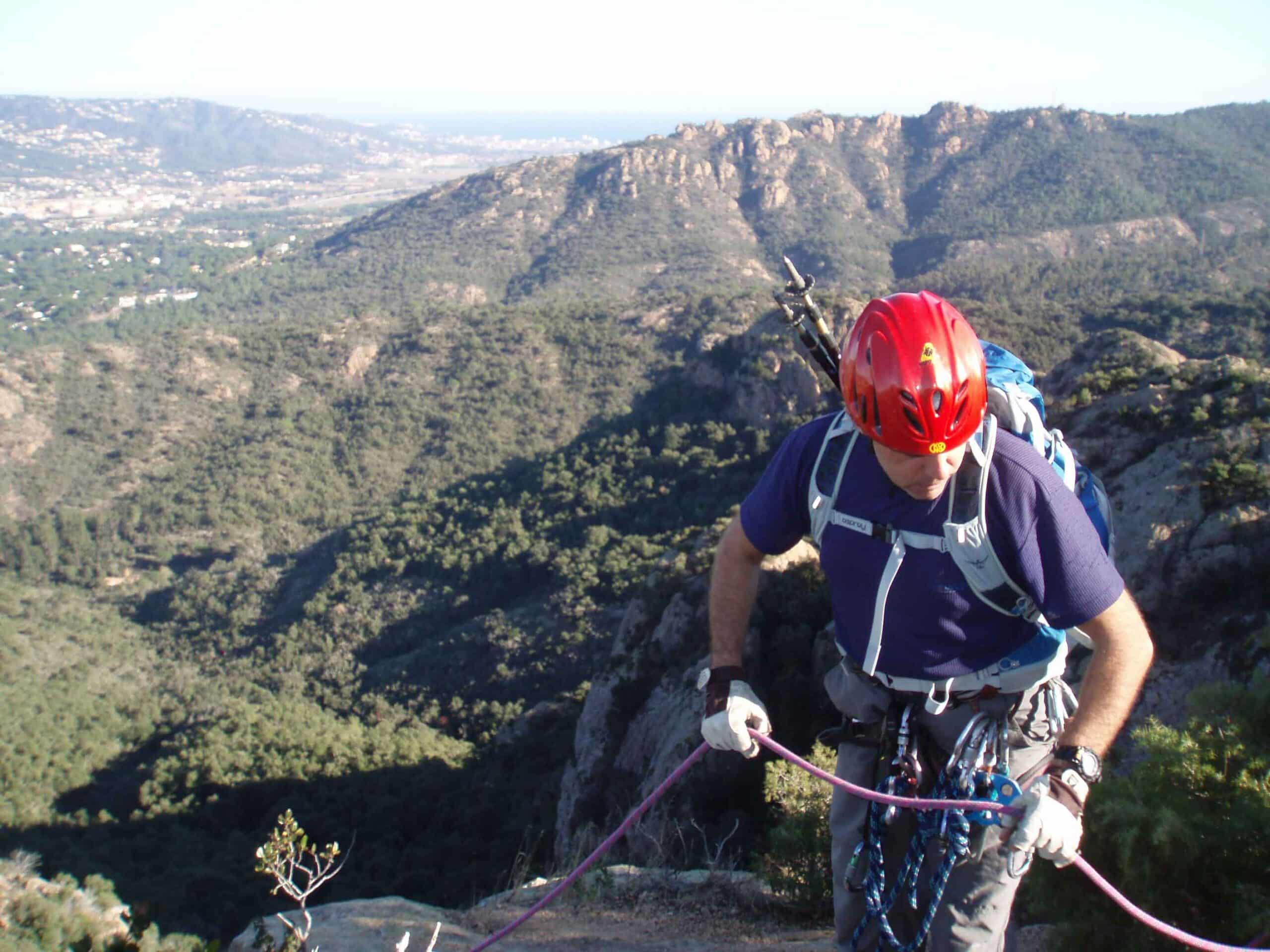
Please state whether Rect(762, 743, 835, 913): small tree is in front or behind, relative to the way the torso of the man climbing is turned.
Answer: behind

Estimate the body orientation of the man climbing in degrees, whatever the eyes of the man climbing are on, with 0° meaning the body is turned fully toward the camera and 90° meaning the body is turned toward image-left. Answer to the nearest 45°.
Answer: approximately 0°
